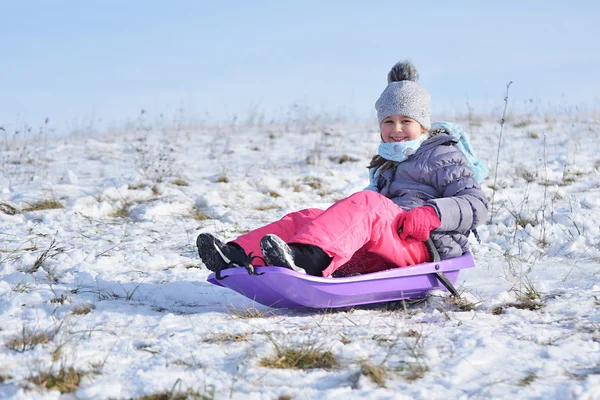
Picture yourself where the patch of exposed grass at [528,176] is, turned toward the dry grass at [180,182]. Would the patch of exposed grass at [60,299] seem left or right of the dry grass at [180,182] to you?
left

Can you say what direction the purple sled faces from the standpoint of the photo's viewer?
facing to the left of the viewer

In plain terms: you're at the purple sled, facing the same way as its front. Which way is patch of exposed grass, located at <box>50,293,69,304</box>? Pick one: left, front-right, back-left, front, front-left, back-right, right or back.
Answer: front

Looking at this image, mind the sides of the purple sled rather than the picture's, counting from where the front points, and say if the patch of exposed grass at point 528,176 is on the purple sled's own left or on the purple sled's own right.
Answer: on the purple sled's own right

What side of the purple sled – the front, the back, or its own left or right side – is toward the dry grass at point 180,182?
right

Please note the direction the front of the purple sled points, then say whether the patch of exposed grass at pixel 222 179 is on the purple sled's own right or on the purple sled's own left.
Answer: on the purple sled's own right

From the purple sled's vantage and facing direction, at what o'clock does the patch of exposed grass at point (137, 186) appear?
The patch of exposed grass is roughly at 2 o'clock from the purple sled.
